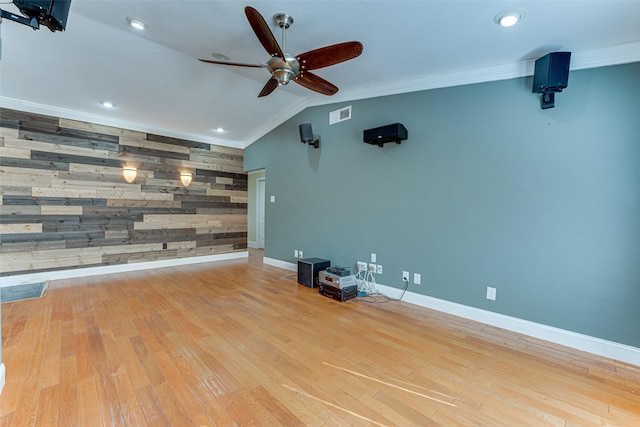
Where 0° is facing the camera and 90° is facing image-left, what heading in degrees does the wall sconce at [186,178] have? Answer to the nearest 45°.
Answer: approximately 0°

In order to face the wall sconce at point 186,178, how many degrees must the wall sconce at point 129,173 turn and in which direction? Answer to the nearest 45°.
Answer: approximately 90° to its left

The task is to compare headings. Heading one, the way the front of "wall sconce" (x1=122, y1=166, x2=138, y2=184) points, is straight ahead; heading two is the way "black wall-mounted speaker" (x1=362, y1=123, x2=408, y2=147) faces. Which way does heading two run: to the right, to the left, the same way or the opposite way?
to the right

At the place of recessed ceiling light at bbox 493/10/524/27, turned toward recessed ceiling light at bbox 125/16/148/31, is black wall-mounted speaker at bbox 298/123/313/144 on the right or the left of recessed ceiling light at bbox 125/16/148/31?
right

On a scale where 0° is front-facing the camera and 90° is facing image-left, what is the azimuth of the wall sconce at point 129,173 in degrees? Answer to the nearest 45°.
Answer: approximately 0°

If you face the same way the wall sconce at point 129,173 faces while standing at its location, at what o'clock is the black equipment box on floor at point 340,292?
The black equipment box on floor is roughly at 11 o'clock from the wall sconce.

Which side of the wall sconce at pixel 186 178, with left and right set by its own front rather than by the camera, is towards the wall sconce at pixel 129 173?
right

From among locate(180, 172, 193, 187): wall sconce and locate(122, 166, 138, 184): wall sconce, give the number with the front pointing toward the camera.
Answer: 2

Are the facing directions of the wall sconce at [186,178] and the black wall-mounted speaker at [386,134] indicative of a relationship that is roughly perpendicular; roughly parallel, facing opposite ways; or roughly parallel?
roughly perpendicular

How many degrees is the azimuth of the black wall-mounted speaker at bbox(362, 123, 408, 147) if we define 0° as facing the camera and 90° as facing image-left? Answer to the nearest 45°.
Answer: approximately 45°

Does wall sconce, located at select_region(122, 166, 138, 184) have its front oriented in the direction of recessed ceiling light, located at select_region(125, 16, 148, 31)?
yes
